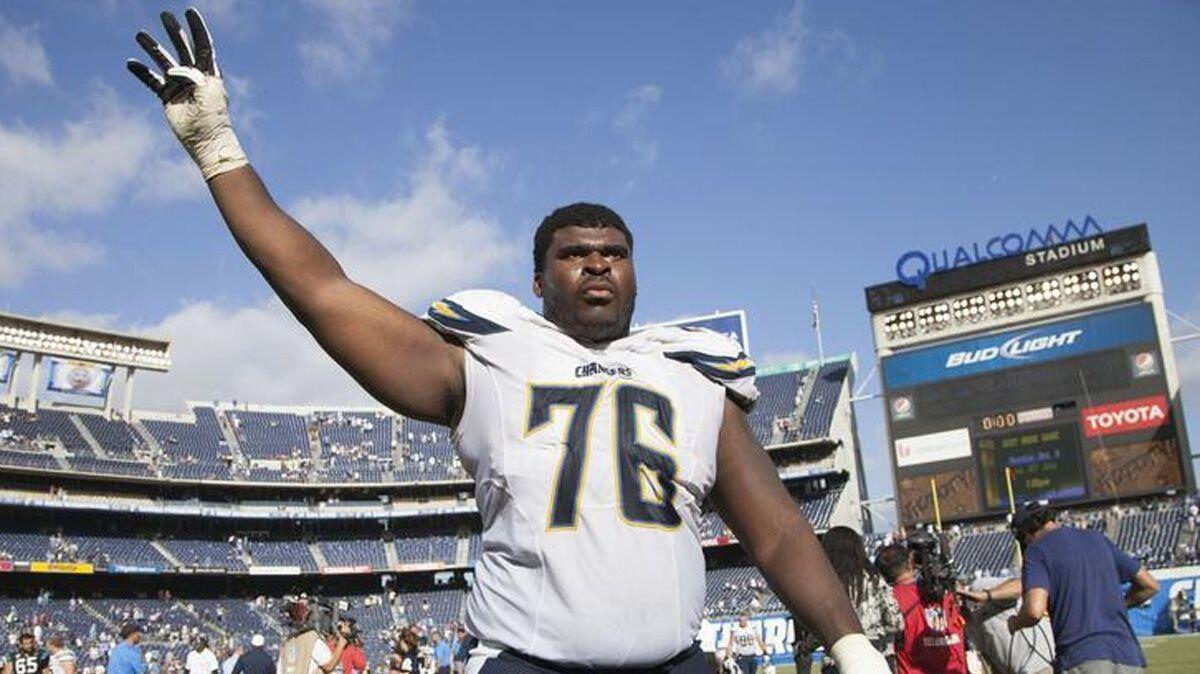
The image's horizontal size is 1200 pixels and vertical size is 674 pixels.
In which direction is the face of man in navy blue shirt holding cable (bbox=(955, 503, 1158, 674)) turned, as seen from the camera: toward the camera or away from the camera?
away from the camera

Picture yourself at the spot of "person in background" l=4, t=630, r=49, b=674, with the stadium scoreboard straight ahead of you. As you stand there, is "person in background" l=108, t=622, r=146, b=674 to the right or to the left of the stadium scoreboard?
right

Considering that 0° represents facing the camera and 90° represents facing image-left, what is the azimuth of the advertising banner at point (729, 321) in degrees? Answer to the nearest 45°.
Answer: approximately 45°

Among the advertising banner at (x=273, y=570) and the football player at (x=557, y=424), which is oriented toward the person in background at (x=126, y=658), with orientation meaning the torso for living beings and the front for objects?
the advertising banner

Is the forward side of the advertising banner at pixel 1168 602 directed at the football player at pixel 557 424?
yes

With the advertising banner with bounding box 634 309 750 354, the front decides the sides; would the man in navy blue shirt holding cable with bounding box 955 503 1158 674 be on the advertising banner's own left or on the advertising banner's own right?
on the advertising banner's own left

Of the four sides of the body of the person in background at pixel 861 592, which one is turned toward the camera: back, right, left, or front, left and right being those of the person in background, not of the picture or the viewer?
back

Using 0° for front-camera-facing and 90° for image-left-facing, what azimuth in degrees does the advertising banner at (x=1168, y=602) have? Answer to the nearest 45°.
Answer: approximately 0°
